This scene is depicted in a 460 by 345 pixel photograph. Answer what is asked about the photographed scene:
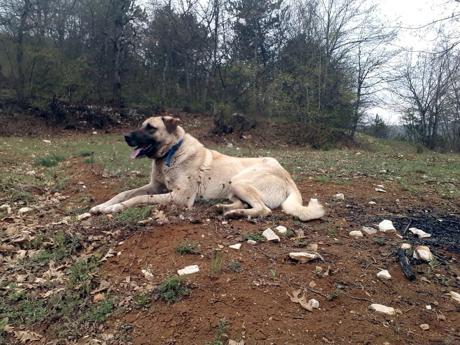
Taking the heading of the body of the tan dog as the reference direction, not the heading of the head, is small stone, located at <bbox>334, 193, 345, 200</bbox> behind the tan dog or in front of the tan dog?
behind

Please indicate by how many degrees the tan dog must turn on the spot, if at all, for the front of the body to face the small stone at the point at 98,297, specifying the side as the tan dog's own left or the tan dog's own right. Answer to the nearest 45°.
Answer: approximately 90° to the tan dog's own left

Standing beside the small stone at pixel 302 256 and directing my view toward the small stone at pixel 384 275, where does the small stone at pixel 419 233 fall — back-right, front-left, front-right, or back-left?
front-left

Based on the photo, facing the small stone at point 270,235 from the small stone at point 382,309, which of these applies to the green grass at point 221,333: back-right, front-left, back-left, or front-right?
front-left

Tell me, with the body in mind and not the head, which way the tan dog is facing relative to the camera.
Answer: to the viewer's left

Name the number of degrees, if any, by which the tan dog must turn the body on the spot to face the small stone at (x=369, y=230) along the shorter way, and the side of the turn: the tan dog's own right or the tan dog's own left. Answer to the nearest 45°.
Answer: approximately 135° to the tan dog's own left

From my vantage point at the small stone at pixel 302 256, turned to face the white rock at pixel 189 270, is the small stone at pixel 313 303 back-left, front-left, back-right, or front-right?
front-left

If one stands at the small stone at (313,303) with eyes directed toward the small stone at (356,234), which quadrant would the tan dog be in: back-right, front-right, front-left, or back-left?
front-left

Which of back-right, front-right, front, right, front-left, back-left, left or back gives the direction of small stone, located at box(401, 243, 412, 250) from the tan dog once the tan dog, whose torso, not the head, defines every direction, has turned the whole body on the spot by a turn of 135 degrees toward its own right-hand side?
right

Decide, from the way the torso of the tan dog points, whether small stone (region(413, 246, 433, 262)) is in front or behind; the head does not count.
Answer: behind

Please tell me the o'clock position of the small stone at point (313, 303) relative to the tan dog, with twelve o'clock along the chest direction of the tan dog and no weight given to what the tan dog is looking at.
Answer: The small stone is roughly at 8 o'clock from the tan dog.

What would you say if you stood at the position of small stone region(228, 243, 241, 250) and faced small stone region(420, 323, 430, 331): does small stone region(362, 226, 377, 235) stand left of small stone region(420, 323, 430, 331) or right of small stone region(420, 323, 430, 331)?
left

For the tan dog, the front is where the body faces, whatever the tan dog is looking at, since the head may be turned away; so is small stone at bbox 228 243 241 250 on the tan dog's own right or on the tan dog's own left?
on the tan dog's own left

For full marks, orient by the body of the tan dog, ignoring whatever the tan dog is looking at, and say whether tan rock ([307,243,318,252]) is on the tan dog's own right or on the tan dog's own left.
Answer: on the tan dog's own left
